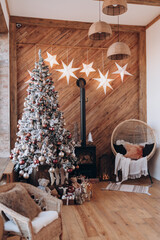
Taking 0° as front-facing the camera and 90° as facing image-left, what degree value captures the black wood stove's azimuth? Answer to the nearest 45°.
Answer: approximately 0°

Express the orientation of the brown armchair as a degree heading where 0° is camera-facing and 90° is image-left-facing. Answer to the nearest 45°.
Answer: approximately 315°

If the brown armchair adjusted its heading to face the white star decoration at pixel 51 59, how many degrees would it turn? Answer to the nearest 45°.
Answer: approximately 135° to its left

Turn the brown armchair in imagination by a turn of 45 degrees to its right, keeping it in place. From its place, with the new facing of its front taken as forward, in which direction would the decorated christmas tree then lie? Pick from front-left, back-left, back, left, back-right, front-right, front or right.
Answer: back

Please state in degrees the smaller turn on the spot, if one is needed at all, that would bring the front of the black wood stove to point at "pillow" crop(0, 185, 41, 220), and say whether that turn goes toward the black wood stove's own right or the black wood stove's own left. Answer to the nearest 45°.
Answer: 0° — it already faces it

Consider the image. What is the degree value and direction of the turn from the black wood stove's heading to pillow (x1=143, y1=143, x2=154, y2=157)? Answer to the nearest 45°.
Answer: approximately 90° to its left

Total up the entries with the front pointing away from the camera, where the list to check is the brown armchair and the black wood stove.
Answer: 0

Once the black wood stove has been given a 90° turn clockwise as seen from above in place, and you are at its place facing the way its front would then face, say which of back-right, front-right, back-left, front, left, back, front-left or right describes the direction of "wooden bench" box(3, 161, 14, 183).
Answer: front-left

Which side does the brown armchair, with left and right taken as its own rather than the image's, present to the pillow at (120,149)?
left

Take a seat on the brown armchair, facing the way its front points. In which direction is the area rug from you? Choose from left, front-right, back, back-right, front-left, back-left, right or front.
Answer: left

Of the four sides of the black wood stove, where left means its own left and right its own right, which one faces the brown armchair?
front

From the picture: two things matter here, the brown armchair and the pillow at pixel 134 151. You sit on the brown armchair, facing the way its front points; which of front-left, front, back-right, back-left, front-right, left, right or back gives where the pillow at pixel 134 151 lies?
left

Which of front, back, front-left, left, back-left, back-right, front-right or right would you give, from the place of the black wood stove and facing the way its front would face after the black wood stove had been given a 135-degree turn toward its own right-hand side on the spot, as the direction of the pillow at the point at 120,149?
back-right

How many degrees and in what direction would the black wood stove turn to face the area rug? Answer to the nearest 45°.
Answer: approximately 45° to its left

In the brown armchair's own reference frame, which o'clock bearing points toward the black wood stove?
The black wood stove is roughly at 8 o'clock from the brown armchair.

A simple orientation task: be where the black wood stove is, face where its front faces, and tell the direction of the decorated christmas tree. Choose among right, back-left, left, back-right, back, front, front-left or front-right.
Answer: front-right

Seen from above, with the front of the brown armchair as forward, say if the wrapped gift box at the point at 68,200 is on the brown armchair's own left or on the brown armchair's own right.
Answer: on the brown armchair's own left
